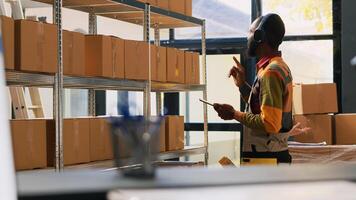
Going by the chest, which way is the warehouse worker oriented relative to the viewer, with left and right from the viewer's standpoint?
facing to the left of the viewer

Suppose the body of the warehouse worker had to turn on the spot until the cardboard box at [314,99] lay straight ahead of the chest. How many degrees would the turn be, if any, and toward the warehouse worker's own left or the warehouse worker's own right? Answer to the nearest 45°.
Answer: approximately 90° to the warehouse worker's own right

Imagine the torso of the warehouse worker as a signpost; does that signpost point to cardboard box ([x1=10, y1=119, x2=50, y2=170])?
yes

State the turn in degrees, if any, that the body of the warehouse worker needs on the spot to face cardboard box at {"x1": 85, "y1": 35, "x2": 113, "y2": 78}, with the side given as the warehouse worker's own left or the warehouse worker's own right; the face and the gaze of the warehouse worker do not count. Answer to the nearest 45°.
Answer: approximately 45° to the warehouse worker's own right

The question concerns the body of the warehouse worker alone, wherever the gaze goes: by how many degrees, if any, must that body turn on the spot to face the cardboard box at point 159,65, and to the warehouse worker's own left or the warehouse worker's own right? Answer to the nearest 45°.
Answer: approximately 45° to the warehouse worker's own right

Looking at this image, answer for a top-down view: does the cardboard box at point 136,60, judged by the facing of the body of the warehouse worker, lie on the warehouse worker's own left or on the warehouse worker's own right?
on the warehouse worker's own right
